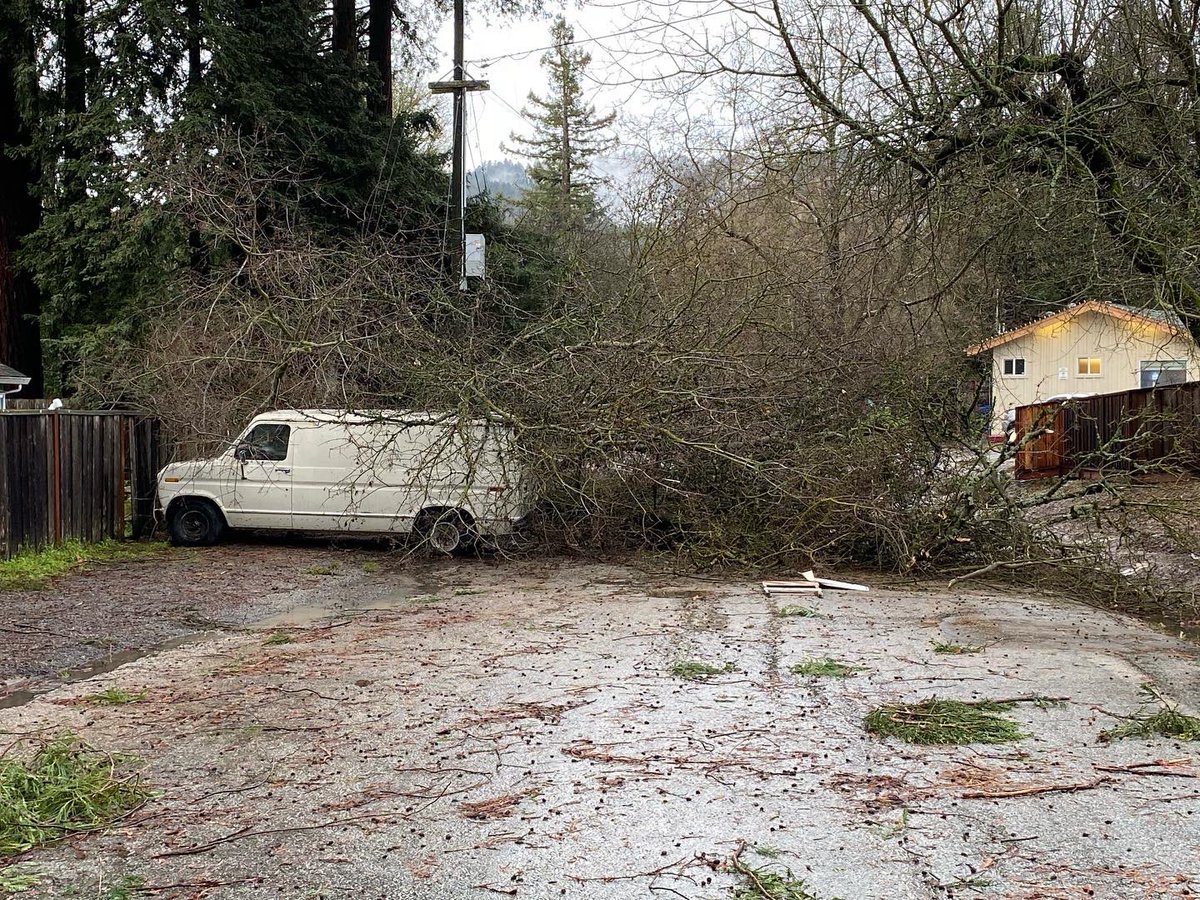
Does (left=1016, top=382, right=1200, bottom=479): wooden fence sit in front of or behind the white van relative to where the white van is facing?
behind

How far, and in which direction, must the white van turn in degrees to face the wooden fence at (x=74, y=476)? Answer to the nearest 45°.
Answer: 0° — it already faces it

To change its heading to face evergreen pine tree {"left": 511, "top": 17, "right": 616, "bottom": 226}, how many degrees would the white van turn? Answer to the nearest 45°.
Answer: approximately 90° to its right

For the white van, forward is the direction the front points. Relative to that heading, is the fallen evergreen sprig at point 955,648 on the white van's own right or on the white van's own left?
on the white van's own left

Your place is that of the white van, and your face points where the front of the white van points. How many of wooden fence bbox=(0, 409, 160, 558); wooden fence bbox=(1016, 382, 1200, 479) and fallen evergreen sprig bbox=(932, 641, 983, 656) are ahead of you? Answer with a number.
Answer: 1

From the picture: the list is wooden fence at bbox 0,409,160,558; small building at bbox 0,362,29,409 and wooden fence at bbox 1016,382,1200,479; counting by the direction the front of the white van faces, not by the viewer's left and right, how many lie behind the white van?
1

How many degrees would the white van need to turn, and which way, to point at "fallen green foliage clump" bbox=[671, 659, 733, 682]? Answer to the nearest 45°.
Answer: approximately 90° to its left

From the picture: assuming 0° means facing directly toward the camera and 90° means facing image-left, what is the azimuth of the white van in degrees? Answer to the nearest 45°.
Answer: approximately 90°

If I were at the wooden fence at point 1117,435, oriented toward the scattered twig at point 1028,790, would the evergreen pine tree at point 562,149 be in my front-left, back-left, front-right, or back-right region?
back-right
